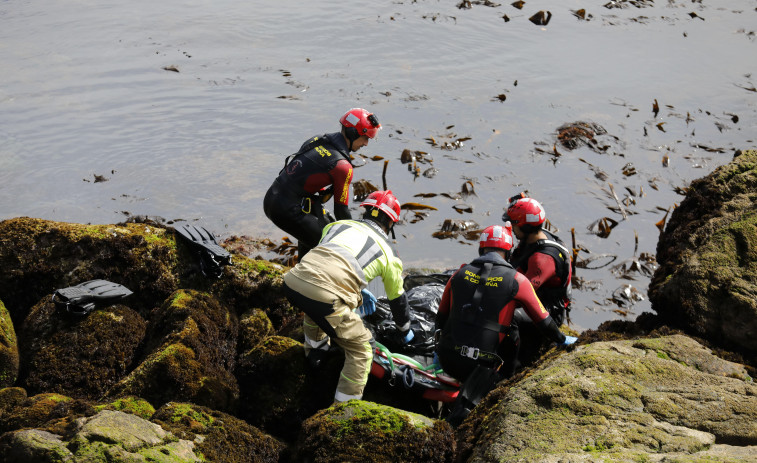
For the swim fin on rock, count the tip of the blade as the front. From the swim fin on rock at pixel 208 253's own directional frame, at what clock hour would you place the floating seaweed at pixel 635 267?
The floating seaweed is roughly at 4 o'clock from the swim fin on rock.

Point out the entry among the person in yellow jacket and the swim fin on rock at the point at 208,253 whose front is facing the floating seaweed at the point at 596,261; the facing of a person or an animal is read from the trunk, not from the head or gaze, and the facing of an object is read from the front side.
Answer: the person in yellow jacket

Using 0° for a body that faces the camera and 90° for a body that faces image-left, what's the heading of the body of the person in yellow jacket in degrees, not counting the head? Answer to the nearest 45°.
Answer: approximately 225°

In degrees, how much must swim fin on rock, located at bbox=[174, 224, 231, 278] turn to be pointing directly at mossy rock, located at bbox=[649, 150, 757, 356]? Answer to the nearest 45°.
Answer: approximately 180°

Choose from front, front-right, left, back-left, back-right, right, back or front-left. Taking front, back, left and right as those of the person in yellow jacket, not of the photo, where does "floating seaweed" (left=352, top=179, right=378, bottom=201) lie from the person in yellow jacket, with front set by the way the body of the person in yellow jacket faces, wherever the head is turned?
front-left

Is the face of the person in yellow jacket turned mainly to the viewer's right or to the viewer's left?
to the viewer's right

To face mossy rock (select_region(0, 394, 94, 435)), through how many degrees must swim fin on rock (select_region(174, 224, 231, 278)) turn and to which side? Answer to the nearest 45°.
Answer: approximately 90° to its left

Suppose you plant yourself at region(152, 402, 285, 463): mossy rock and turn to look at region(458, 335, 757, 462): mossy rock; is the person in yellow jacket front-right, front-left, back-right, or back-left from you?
front-left

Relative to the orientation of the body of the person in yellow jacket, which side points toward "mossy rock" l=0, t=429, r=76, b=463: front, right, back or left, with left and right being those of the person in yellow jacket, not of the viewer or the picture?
back

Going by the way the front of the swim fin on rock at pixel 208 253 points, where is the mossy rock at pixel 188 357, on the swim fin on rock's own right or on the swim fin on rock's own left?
on the swim fin on rock's own left

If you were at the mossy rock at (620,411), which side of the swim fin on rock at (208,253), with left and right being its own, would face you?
back

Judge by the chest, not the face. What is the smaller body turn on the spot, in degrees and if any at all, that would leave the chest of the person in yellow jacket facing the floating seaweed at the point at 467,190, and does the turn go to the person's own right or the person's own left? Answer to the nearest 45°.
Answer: approximately 45° to the person's own left

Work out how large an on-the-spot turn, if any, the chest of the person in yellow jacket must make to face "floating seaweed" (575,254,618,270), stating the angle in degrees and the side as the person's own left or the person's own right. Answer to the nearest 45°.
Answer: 0° — they already face it

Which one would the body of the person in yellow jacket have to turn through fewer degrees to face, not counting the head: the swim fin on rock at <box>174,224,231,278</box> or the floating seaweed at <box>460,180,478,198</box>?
the floating seaweed

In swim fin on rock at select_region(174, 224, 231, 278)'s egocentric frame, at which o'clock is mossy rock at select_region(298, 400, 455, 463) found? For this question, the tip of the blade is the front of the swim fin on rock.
The mossy rock is roughly at 7 o'clock from the swim fin on rock.
